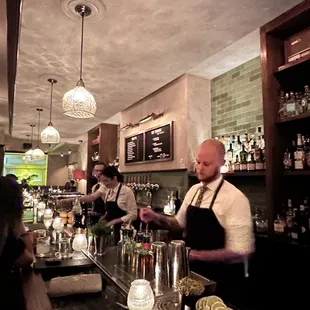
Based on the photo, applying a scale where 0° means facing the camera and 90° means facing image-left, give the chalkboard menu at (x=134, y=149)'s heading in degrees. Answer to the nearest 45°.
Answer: approximately 45°

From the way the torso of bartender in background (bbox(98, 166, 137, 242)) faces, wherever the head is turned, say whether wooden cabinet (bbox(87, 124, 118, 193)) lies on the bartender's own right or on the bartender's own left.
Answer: on the bartender's own right

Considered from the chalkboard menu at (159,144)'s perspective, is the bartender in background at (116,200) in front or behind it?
in front

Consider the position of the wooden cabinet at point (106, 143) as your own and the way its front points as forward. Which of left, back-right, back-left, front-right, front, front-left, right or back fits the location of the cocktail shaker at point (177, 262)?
front-left

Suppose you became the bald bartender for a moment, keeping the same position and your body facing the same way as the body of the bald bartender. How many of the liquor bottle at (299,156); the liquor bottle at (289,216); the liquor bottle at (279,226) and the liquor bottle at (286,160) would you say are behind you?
4

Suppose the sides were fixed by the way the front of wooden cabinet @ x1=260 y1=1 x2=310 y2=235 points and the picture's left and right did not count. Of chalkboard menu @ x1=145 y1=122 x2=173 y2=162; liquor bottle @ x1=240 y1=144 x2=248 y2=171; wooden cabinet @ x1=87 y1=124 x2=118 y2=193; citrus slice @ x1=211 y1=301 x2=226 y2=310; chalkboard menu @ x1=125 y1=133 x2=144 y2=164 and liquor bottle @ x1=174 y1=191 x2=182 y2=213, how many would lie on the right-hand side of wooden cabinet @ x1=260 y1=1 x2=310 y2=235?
5

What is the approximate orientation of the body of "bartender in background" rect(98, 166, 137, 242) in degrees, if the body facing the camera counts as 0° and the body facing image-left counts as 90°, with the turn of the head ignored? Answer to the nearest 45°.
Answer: approximately 45°

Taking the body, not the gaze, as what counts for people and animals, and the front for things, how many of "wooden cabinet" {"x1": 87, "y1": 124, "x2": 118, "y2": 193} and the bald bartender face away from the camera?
0
